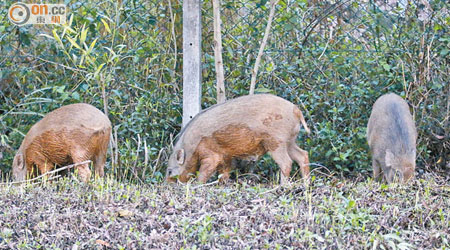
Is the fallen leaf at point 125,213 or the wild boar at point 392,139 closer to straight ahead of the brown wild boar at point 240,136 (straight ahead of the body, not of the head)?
the fallen leaf

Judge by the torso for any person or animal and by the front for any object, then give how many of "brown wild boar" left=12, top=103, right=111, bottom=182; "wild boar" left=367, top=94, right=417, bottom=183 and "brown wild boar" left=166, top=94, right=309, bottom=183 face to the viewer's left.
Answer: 2

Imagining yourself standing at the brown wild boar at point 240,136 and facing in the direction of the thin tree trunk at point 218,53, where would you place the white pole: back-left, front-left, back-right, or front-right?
front-left

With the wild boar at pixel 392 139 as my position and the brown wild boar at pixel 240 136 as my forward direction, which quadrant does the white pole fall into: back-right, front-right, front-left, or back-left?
front-right

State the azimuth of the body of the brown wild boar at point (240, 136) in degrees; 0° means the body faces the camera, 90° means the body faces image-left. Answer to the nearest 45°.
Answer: approximately 90°

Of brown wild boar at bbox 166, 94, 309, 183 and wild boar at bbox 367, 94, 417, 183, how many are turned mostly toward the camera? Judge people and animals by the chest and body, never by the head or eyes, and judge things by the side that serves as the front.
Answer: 1

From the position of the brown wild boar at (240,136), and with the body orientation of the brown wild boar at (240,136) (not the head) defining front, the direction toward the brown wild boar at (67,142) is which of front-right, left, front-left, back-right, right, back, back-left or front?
front

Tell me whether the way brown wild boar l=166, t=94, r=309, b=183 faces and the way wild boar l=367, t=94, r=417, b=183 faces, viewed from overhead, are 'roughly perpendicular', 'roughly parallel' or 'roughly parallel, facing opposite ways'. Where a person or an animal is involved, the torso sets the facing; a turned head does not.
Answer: roughly perpendicular

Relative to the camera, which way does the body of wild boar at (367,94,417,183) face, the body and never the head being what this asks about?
toward the camera

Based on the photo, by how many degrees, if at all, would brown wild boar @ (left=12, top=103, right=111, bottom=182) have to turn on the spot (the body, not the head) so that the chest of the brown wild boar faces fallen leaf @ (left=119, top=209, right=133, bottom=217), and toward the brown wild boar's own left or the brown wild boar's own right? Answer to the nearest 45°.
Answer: approximately 90° to the brown wild boar's own left

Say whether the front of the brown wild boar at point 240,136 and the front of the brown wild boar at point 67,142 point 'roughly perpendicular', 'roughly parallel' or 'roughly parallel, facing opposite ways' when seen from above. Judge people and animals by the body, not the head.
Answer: roughly parallel

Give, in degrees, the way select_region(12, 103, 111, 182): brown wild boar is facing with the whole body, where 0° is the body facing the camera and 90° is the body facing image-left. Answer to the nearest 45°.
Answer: approximately 90°
